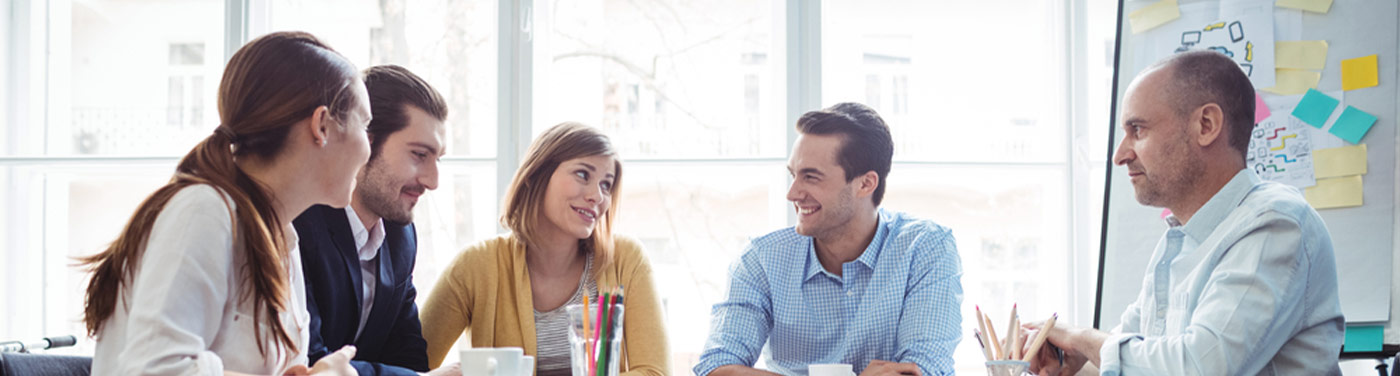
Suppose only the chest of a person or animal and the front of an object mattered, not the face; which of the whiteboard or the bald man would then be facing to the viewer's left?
the bald man

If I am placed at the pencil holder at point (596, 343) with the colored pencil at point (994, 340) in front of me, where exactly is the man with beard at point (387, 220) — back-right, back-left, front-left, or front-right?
back-left

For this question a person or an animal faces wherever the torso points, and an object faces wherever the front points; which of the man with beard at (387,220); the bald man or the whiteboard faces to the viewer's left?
the bald man

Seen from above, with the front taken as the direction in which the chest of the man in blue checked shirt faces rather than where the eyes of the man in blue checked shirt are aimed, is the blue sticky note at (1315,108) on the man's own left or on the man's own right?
on the man's own left

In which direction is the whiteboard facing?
toward the camera

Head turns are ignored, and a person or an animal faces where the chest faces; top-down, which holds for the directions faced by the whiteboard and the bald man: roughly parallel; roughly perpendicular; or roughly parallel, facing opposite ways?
roughly perpendicular

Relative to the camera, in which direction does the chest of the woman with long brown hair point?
to the viewer's right

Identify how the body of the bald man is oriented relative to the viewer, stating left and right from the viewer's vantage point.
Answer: facing to the left of the viewer

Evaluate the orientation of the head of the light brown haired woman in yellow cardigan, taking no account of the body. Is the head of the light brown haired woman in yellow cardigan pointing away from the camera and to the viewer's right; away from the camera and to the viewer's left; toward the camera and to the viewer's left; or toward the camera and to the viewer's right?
toward the camera and to the viewer's right

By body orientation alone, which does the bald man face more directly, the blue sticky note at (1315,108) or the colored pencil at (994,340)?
the colored pencil

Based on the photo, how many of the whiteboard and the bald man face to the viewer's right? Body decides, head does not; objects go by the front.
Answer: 0

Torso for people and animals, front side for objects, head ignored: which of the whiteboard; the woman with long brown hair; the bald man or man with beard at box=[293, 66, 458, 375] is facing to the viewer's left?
the bald man

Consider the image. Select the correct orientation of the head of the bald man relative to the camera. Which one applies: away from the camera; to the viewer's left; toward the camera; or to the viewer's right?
to the viewer's left

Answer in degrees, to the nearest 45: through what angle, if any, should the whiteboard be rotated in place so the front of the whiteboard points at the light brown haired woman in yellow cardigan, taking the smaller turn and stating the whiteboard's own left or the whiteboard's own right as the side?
approximately 45° to the whiteboard's own right

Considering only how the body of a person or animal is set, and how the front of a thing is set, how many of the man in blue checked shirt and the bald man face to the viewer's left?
1

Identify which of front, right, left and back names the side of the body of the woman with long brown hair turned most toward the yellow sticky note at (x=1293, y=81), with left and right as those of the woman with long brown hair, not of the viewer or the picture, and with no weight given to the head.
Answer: front

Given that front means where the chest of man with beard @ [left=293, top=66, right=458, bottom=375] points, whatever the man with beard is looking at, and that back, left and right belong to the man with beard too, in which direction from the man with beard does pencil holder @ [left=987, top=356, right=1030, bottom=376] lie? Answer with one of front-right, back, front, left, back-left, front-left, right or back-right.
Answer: front
